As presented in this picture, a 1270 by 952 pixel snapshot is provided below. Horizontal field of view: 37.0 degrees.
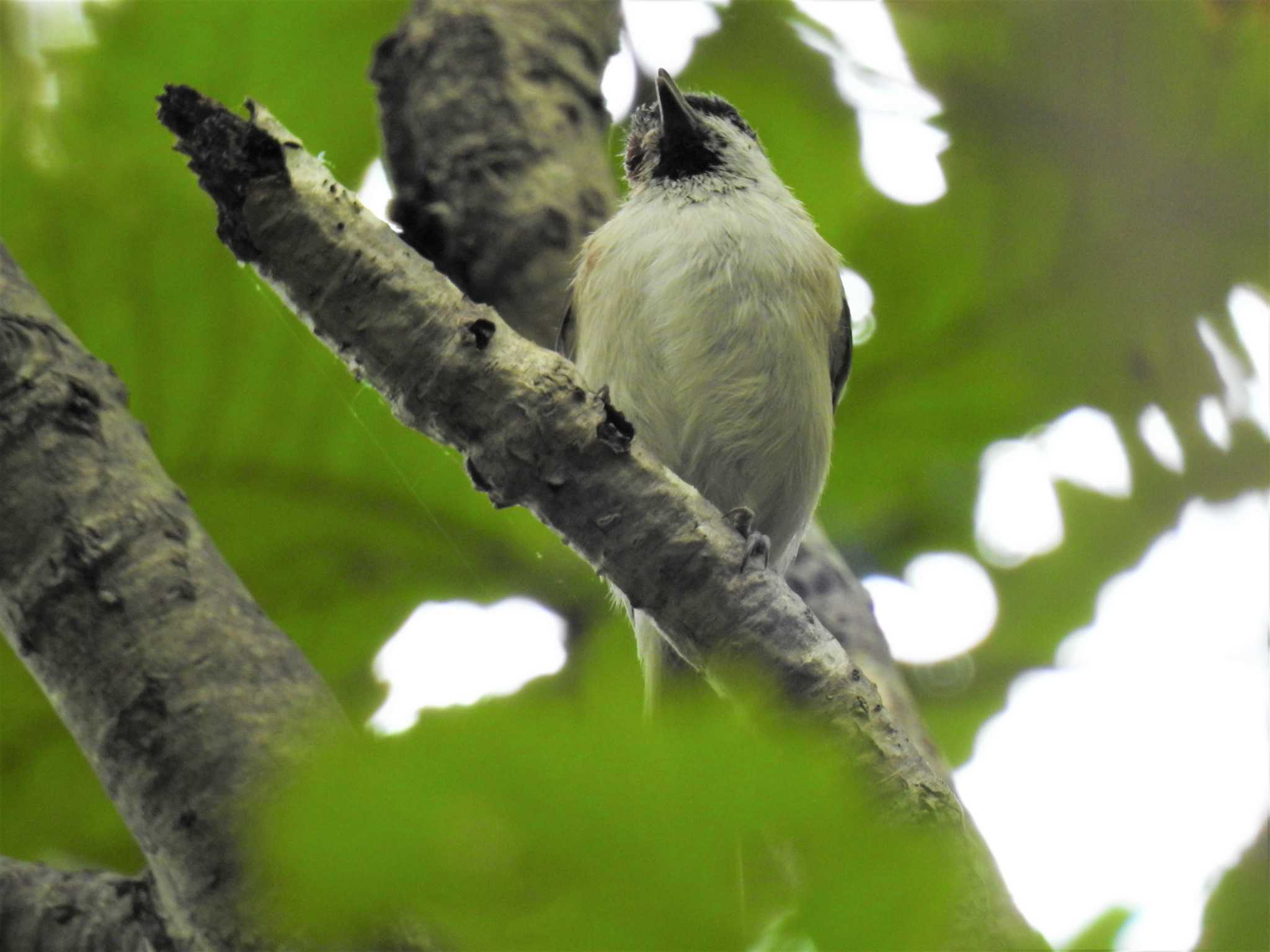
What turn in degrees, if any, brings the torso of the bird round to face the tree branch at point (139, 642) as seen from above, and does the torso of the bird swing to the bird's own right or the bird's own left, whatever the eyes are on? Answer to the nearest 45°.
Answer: approximately 45° to the bird's own right

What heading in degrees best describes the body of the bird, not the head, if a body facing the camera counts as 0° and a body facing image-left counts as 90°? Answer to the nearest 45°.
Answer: approximately 0°
